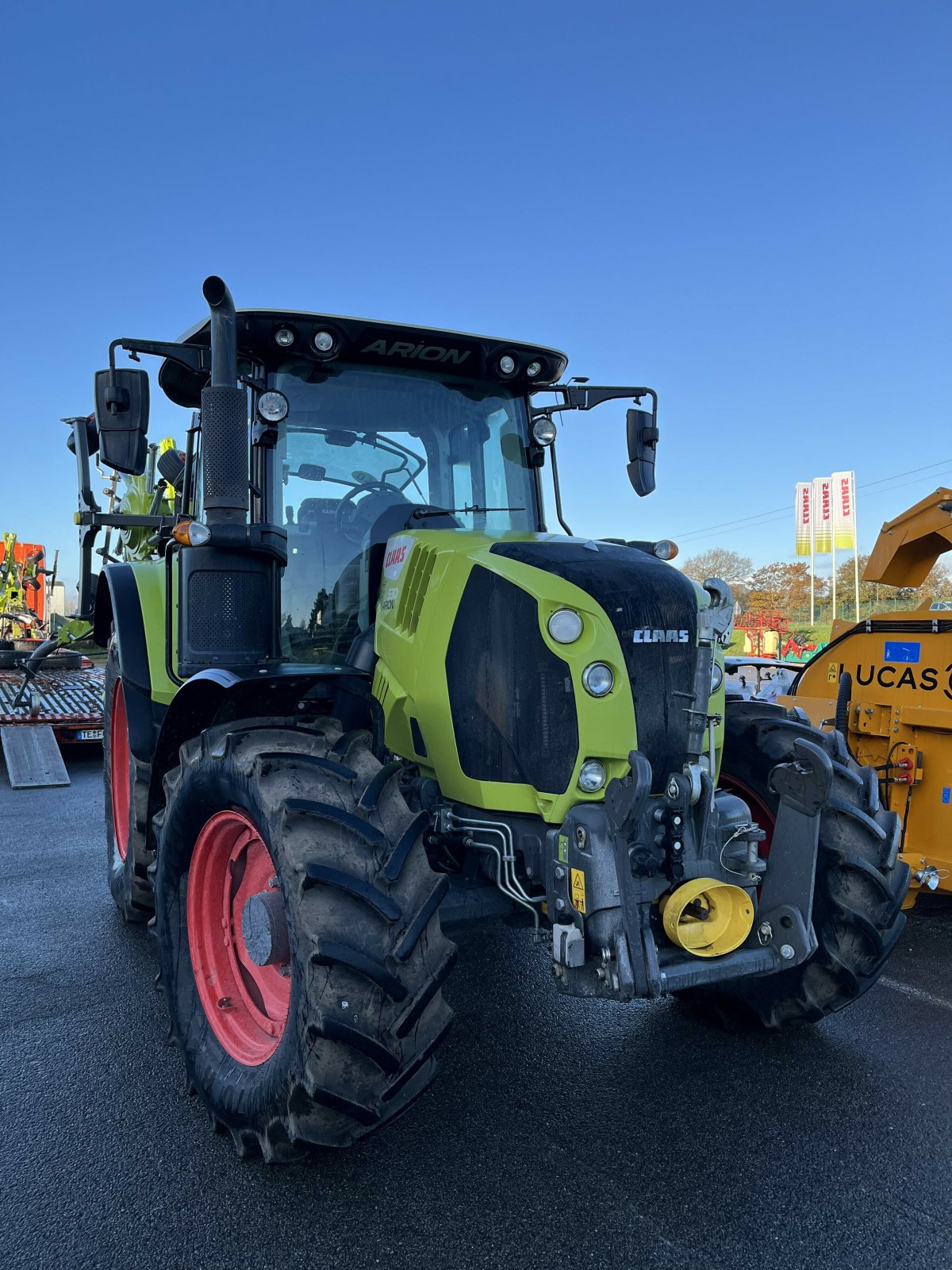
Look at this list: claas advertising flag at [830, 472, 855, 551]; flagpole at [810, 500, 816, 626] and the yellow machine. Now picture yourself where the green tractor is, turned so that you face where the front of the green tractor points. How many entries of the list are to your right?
0

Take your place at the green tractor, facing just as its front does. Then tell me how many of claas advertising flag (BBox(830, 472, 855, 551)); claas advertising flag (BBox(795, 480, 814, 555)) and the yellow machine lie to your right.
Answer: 0

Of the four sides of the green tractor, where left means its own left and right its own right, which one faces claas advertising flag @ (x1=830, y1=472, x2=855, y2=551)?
left

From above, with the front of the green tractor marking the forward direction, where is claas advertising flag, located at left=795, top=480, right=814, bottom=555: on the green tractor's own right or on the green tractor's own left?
on the green tractor's own left

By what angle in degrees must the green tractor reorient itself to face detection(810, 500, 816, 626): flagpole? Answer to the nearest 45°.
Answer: approximately 135° to its left

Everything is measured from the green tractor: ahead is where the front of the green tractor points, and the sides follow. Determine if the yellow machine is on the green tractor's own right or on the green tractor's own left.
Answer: on the green tractor's own left

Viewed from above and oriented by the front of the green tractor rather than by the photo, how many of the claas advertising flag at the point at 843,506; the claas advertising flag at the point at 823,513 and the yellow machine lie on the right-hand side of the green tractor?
0

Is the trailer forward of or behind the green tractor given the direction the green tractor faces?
behind

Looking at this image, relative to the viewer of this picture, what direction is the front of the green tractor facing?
facing the viewer and to the right of the viewer

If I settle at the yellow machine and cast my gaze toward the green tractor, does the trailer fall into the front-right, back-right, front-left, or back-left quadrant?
front-right
